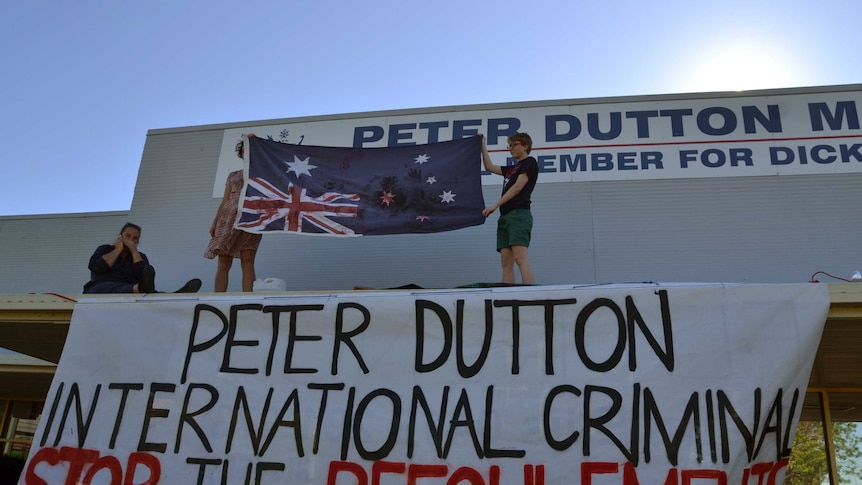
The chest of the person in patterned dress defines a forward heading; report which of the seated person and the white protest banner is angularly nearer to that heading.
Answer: the white protest banner

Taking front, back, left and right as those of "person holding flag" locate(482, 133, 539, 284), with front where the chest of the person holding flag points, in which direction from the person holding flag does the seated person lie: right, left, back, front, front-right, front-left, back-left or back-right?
front-right

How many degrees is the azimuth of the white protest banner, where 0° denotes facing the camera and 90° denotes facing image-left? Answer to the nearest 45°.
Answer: approximately 0°

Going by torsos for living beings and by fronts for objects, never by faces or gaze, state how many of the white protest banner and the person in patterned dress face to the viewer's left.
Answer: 0

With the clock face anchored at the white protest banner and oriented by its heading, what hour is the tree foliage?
The tree foliage is roughly at 8 o'clock from the white protest banner.

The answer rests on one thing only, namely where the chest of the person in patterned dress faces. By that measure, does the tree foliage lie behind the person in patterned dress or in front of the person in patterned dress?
in front

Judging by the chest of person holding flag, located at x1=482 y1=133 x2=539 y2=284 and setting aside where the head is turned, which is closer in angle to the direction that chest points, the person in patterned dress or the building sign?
the person in patterned dress

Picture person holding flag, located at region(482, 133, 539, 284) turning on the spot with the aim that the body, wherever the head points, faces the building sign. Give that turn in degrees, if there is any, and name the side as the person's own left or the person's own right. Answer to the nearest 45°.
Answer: approximately 180°

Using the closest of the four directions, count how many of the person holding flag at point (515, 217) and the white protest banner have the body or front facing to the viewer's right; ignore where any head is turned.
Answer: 0

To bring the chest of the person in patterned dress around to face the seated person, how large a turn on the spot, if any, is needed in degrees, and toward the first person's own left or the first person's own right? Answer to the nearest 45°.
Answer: approximately 135° to the first person's own right
